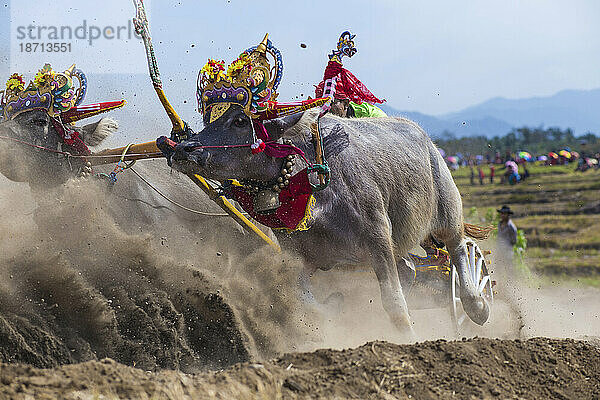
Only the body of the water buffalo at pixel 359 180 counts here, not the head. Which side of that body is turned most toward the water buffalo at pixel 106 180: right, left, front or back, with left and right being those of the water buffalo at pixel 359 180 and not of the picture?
right

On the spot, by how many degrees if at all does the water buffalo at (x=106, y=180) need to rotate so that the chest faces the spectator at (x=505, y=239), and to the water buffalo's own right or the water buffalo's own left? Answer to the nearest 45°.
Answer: approximately 180°

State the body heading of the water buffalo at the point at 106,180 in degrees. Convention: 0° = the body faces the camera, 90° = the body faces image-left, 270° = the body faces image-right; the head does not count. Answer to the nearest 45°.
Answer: approximately 45°

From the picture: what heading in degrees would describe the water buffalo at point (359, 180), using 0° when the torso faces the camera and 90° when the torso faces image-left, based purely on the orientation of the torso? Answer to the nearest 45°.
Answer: approximately 45°

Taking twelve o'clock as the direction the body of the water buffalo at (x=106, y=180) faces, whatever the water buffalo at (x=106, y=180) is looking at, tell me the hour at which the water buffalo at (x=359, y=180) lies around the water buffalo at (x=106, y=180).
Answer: the water buffalo at (x=359, y=180) is roughly at 9 o'clock from the water buffalo at (x=106, y=180).
